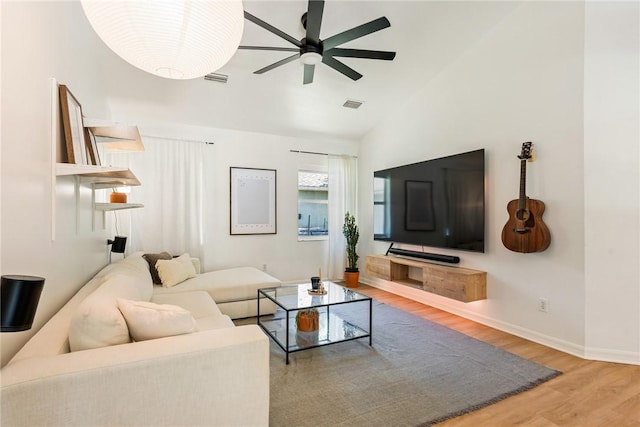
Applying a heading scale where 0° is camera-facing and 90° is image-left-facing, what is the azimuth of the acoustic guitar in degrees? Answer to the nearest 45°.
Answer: approximately 45°

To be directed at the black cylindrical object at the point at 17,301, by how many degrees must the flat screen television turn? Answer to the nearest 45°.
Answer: approximately 45° to its left

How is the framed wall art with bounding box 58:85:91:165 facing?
to the viewer's right

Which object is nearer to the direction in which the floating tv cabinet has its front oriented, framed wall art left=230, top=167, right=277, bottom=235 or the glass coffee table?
the glass coffee table

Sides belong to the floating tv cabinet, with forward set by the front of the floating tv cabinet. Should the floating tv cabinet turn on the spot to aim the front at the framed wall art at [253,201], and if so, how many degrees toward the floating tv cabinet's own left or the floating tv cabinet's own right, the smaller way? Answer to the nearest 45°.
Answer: approximately 45° to the floating tv cabinet's own right

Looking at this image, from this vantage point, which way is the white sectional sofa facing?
to the viewer's right

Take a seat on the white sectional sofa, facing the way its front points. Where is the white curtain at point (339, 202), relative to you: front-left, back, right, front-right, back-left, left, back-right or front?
front-left

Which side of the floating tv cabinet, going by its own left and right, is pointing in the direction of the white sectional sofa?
front

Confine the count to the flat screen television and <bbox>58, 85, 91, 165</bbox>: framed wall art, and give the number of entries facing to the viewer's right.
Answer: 1

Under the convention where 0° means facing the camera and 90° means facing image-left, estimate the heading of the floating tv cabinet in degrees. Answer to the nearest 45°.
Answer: approximately 45°

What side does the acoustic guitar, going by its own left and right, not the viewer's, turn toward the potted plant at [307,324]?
front

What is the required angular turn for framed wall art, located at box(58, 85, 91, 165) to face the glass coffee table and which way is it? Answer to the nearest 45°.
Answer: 0° — it already faces it

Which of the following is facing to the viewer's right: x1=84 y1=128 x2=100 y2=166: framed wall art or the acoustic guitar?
the framed wall art

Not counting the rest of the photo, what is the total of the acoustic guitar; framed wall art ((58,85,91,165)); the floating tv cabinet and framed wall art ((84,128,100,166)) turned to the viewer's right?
2
